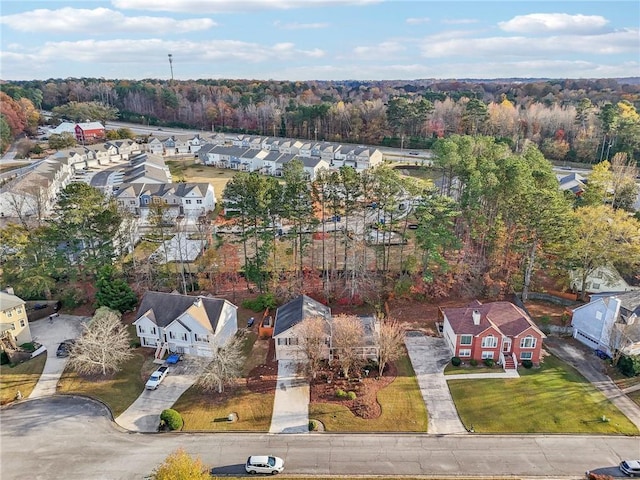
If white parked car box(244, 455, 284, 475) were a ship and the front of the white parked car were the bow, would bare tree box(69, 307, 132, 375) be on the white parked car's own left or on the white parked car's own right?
on the white parked car's own left

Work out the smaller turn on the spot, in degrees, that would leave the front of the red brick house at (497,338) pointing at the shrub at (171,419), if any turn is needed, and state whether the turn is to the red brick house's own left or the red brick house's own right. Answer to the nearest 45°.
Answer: approximately 45° to the red brick house's own right

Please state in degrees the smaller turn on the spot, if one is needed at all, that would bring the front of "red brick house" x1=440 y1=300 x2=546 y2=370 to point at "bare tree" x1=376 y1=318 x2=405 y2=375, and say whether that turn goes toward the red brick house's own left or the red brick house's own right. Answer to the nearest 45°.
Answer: approximately 45° to the red brick house's own right

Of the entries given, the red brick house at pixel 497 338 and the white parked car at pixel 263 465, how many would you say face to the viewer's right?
1

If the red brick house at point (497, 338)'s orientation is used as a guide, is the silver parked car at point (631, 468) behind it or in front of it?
in front

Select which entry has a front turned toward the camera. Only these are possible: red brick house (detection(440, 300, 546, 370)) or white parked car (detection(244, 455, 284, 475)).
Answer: the red brick house

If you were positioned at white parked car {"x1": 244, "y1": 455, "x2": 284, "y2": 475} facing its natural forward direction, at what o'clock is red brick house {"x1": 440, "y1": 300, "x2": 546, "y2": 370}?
The red brick house is roughly at 11 o'clock from the white parked car.

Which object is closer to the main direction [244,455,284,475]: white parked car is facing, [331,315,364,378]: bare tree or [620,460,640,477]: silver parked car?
the silver parked car

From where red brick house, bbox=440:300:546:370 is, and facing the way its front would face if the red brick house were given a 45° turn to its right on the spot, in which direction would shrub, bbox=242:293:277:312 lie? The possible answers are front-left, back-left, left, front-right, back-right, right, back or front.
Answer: front-right

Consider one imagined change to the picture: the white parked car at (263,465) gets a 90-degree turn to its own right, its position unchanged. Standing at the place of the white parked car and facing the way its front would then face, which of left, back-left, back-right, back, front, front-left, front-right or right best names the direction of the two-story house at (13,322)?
back-right

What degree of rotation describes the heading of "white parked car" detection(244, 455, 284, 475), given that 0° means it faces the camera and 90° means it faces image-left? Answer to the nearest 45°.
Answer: approximately 270°

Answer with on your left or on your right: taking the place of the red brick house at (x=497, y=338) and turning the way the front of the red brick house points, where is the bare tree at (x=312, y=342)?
on your right

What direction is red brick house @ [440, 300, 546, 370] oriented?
toward the camera

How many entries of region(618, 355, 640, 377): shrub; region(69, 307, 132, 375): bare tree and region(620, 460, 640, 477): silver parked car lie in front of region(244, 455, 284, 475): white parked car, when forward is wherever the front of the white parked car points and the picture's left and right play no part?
2

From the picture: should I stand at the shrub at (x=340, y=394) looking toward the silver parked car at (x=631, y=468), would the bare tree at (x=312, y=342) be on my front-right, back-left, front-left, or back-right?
back-left

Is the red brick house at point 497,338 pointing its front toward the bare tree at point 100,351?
no

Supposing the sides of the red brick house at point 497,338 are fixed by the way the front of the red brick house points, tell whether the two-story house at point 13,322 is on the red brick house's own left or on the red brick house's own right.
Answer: on the red brick house's own right
